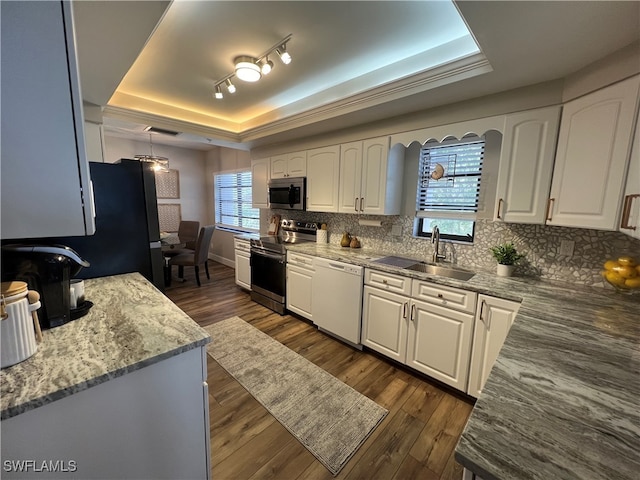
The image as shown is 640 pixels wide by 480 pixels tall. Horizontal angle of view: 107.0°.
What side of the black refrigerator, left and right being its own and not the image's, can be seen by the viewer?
right

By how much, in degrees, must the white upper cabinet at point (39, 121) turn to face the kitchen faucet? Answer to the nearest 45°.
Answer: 0° — it already faces it

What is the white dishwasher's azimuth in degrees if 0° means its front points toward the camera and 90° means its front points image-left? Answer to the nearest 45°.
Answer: approximately 45°

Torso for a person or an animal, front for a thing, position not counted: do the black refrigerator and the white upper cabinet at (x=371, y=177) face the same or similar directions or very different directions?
very different directions

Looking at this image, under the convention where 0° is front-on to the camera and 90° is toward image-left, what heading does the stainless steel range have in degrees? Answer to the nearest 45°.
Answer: approximately 45°

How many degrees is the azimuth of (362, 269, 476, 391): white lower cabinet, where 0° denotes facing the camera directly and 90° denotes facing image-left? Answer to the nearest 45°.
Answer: approximately 45°

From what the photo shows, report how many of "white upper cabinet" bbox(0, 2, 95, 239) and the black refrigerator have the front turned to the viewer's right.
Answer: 2

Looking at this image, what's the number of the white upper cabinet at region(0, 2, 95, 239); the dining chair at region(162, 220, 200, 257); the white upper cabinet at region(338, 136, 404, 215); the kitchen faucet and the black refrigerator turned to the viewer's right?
2

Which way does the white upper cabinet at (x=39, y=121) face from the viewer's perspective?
to the viewer's right
